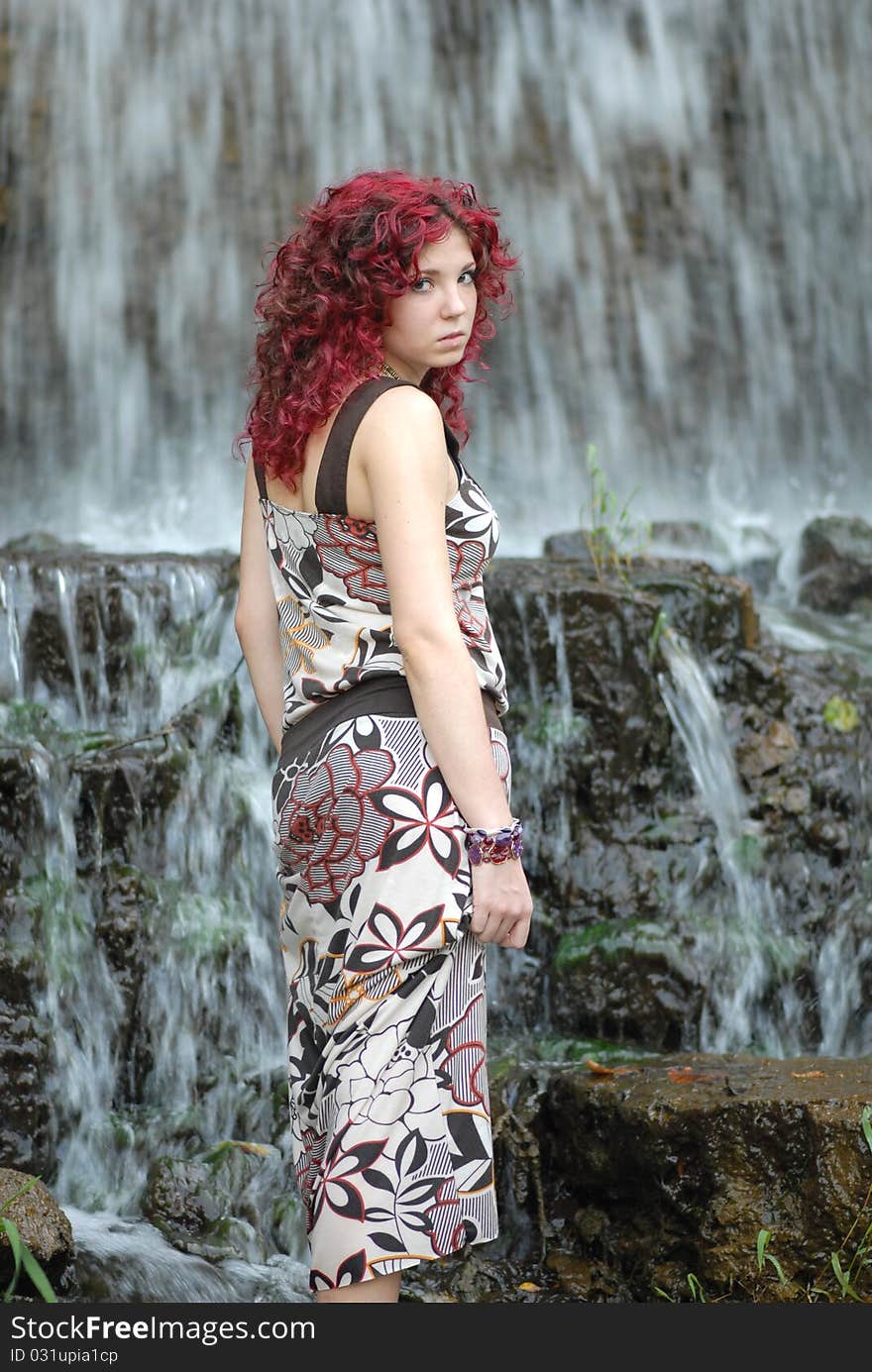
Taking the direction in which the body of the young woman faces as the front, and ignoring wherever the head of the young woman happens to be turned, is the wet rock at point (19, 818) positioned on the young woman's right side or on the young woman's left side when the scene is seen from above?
on the young woman's left side

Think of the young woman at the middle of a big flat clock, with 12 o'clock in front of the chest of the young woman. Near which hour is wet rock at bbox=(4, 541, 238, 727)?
The wet rock is roughly at 10 o'clock from the young woman.

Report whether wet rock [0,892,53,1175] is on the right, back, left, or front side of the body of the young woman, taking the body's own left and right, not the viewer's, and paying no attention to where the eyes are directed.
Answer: left
